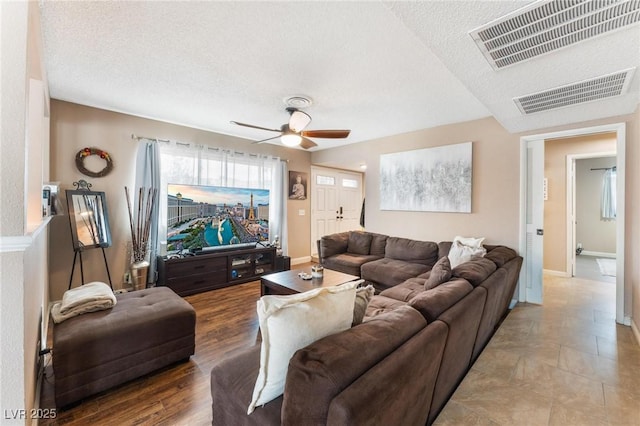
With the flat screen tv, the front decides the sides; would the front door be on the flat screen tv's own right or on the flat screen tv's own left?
on the flat screen tv's own left

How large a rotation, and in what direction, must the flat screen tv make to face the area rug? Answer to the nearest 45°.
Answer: approximately 45° to its left

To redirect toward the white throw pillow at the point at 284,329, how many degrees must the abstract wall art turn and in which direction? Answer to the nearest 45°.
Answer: approximately 45° to its left

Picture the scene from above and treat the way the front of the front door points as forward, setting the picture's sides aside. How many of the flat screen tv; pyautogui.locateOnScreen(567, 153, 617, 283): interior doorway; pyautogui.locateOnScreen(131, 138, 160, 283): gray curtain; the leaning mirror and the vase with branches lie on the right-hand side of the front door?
4

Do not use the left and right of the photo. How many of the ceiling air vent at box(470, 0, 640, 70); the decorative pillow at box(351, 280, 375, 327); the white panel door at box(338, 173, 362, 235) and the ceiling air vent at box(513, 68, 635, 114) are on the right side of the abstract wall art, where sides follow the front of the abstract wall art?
1

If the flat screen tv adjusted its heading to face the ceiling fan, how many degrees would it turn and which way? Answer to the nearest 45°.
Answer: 0° — it already faces it

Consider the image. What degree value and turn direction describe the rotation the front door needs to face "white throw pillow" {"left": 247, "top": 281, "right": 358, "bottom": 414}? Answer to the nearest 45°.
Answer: approximately 45° to its right

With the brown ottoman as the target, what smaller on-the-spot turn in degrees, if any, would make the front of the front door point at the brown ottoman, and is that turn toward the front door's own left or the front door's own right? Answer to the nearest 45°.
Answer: approximately 45° to the front door's own right

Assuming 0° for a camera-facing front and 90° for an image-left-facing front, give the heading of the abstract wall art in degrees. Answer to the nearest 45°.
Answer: approximately 45°

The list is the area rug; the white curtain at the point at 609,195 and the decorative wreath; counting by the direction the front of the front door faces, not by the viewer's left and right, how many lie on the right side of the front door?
1

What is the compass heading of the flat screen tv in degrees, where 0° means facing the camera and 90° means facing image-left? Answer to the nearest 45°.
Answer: approximately 315°

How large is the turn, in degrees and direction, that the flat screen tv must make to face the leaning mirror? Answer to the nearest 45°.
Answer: approximately 135° to its right

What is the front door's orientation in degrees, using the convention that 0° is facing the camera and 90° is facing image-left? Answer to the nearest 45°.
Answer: approximately 315°
